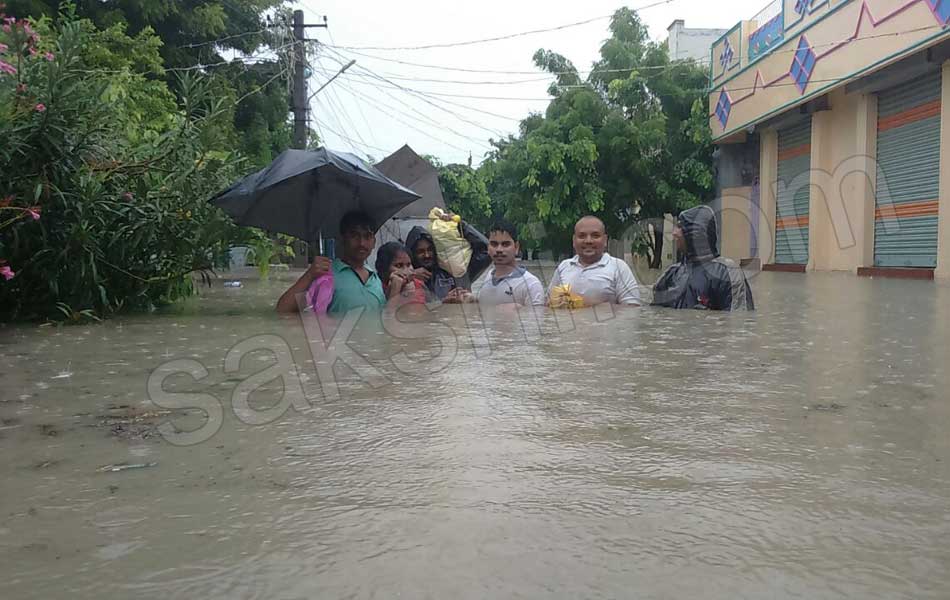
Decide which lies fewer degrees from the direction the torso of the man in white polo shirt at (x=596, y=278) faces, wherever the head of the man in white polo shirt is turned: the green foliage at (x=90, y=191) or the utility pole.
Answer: the green foliage

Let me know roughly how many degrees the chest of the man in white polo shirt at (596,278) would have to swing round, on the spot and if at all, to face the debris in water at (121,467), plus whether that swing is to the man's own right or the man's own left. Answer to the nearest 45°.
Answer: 0° — they already face it

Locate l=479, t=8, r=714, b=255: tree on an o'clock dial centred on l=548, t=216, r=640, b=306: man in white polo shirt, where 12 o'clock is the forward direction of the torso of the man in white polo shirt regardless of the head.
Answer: The tree is roughly at 6 o'clock from the man in white polo shirt.

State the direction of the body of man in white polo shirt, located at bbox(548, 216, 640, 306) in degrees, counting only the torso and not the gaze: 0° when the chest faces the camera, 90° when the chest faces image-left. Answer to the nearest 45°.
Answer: approximately 0°

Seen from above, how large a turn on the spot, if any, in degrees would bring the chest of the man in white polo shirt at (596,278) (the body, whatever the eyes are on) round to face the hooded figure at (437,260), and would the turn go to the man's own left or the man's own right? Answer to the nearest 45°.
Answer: approximately 135° to the man's own right

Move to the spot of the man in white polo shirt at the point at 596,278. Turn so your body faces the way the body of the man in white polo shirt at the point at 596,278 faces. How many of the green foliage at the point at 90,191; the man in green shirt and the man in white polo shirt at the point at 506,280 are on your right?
3

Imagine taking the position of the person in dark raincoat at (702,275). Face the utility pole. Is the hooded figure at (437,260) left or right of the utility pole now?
left

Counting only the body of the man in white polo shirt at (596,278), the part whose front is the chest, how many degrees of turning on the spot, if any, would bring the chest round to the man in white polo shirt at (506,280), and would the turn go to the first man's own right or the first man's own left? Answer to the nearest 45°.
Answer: approximately 90° to the first man's own right

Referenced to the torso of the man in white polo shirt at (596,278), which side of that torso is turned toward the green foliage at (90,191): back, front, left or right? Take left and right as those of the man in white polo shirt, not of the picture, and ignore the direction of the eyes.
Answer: right
